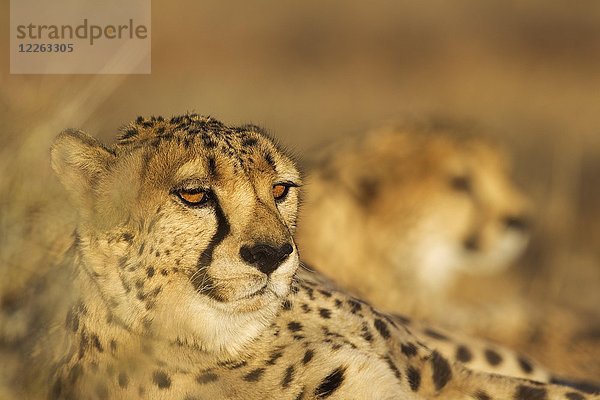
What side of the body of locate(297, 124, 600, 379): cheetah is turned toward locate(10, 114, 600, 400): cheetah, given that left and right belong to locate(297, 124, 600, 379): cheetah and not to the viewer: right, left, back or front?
right

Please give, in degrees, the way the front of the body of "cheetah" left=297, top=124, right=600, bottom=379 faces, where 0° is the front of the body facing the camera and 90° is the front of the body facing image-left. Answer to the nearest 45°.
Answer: approximately 270°
